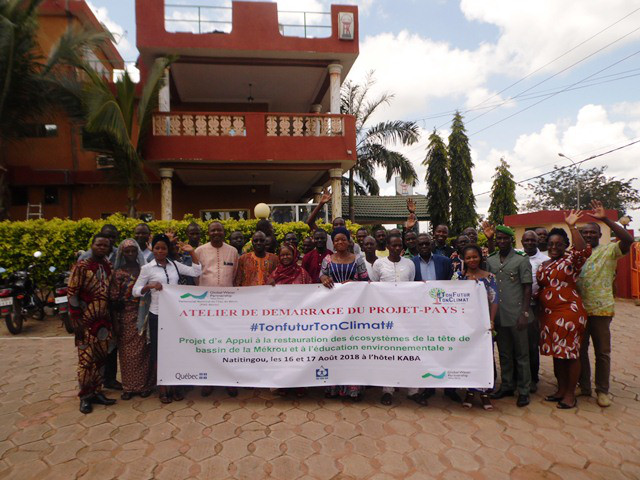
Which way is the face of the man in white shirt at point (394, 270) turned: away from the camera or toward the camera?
toward the camera

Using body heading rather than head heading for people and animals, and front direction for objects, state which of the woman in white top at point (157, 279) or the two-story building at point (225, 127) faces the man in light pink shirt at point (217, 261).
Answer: the two-story building

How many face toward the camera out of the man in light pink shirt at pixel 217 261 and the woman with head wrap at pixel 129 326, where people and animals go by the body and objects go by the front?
2

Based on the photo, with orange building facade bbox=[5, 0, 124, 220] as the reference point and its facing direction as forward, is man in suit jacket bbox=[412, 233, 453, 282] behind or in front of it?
in front

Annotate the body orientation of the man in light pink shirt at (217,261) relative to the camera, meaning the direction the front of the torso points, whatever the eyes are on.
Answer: toward the camera

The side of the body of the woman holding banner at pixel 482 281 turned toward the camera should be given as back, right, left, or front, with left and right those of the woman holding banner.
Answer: front

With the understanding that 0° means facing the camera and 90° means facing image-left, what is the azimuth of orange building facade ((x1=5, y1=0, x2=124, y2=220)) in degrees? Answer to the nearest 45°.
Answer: approximately 0°

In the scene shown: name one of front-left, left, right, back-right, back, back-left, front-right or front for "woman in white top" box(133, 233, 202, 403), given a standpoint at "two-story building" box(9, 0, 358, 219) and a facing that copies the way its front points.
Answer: front

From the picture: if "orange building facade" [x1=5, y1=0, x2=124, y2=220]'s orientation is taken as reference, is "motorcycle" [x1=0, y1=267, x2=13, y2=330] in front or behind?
in front

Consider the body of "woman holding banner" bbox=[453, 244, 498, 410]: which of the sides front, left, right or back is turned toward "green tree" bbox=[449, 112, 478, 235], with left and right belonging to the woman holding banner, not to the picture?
back

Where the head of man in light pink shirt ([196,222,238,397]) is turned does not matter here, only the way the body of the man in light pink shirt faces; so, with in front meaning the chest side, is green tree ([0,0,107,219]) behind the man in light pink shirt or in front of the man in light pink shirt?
behind

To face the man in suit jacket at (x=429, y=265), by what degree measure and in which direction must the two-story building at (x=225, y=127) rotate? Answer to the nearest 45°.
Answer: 0° — it already faces them

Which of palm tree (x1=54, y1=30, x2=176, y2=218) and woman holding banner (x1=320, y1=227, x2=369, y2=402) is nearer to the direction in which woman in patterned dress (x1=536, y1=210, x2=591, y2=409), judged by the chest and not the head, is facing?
the woman holding banner
